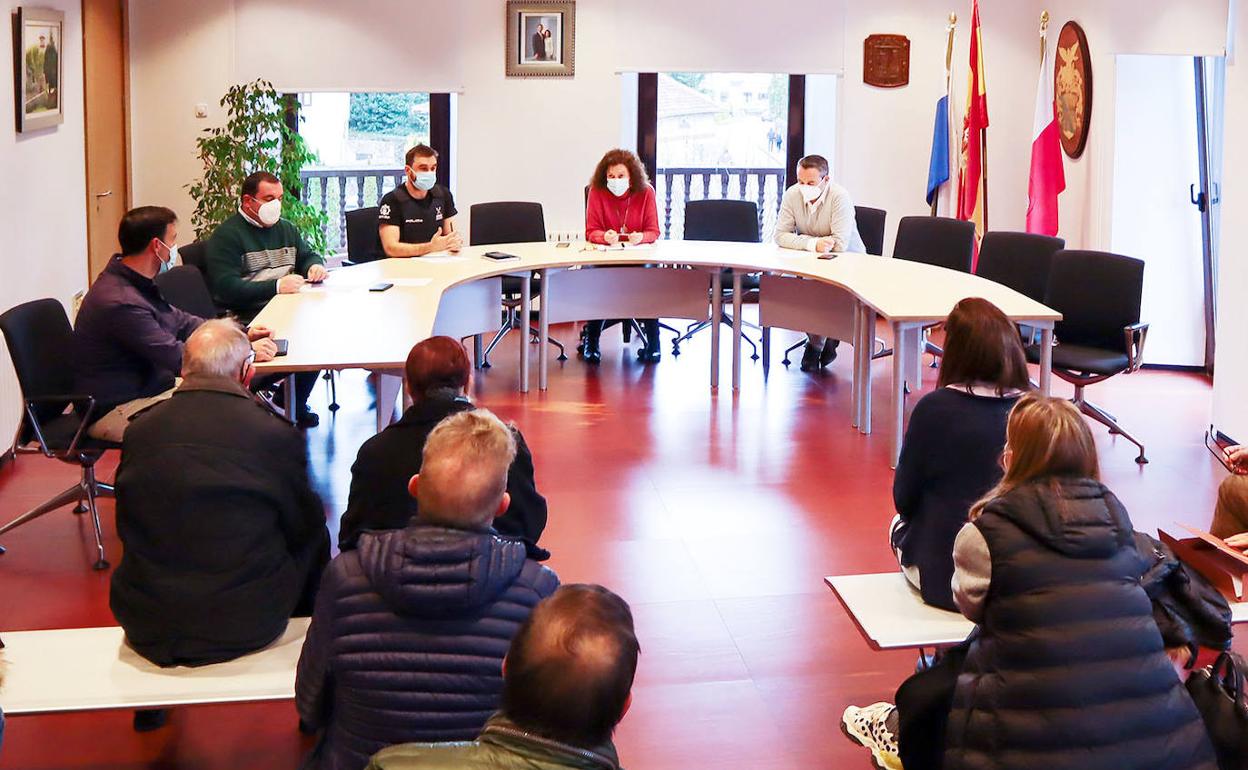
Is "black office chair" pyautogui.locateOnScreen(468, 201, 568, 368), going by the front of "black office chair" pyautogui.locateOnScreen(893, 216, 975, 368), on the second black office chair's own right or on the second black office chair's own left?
on the second black office chair's own right

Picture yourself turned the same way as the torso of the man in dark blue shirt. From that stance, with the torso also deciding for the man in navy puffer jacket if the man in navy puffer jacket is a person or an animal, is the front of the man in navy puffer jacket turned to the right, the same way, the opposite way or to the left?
to the left

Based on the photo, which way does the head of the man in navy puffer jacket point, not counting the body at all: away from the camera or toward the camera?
away from the camera

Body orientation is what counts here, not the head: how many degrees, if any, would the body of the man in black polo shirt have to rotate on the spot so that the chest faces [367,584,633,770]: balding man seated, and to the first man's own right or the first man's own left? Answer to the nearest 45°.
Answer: approximately 45° to the first man's own right

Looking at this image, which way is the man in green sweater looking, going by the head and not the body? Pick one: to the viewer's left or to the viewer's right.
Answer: to the viewer's right

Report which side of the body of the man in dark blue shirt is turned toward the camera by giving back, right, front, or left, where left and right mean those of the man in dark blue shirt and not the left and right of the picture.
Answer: right

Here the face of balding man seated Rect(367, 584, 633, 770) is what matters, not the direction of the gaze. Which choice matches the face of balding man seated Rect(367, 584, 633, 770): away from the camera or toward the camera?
away from the camera

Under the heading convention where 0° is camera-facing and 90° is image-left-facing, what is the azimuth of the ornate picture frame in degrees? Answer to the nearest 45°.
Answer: approximately 0°

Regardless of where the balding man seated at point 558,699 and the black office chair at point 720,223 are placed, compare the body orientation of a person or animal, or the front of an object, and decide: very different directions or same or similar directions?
very different directions

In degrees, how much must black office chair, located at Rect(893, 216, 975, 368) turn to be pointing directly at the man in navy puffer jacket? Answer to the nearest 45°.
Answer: approximately 45° to its left

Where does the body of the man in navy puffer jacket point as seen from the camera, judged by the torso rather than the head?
away from the camera

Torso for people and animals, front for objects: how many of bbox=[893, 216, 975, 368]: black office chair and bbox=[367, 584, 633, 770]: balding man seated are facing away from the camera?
1
